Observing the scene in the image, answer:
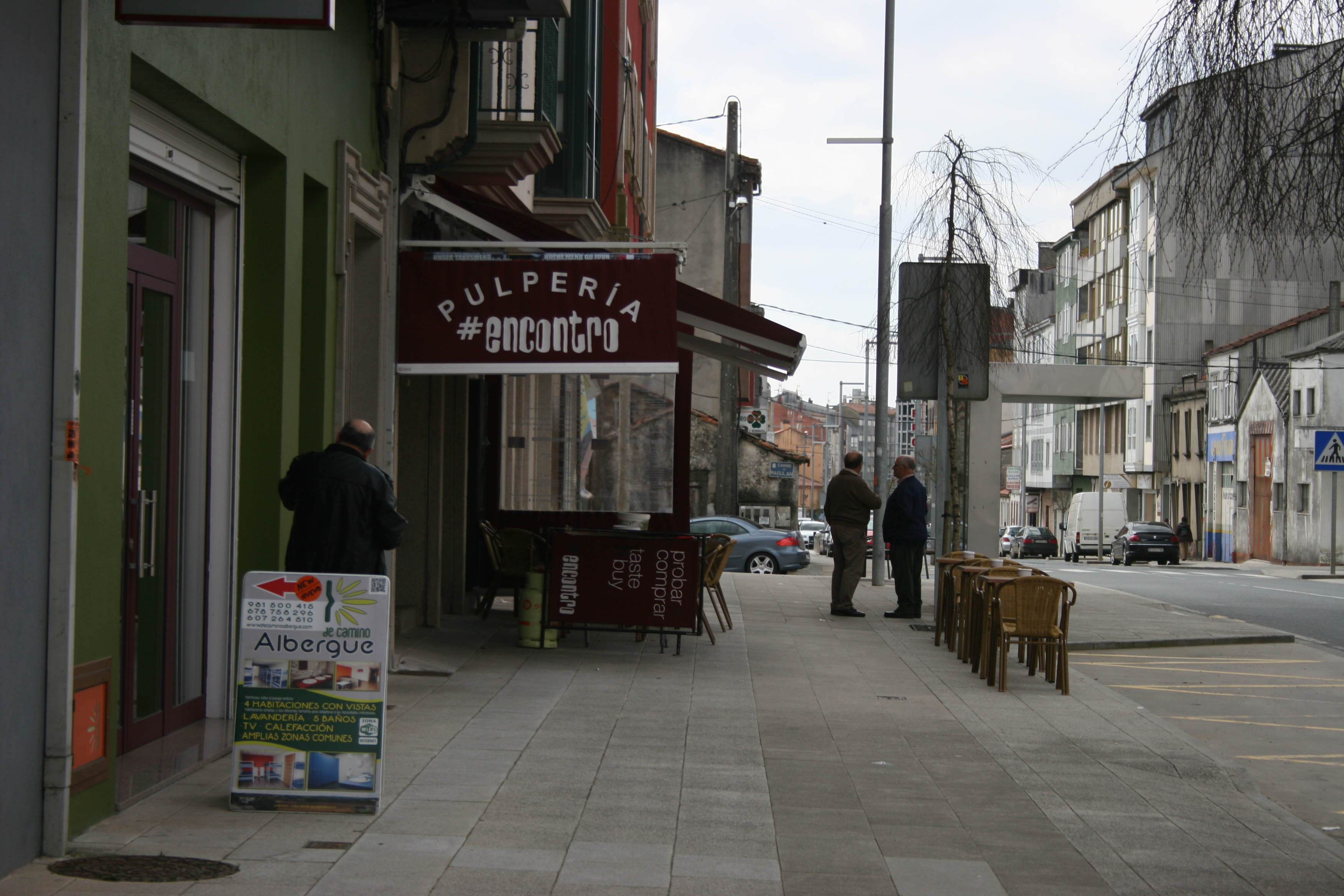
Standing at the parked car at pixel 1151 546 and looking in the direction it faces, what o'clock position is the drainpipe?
The drainpipe is roughly at 6 o'clock from the parked car.

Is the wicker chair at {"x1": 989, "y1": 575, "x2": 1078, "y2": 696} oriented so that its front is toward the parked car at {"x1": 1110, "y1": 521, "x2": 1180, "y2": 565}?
yes

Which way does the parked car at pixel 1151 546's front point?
away from the camera

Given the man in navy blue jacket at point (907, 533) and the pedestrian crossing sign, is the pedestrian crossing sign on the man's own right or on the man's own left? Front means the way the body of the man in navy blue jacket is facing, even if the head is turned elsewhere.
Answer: on the man's own right

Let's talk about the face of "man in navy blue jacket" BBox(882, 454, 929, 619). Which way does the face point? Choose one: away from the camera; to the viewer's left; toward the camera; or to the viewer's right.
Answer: to the viewer's left

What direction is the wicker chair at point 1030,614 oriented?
away from the camera

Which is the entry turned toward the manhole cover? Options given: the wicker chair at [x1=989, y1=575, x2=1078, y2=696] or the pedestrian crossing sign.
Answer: the pedestrian crossing sign

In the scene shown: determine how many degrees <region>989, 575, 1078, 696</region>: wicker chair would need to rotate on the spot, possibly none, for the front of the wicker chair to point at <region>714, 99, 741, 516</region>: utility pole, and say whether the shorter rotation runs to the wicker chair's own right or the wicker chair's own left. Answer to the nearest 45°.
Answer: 0° — it already faces it

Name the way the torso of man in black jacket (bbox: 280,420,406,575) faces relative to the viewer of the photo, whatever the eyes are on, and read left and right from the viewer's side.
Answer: facing away from the viewer

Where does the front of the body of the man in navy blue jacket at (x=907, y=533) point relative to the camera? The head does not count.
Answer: to the viewer's left

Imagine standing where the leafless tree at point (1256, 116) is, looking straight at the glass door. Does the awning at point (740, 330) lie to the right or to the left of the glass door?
right

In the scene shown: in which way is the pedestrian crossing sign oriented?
toward the camera

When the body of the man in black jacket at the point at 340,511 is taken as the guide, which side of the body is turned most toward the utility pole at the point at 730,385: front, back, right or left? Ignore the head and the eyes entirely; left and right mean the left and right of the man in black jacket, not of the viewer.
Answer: front
